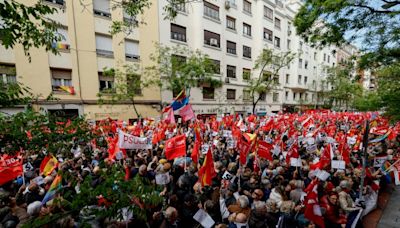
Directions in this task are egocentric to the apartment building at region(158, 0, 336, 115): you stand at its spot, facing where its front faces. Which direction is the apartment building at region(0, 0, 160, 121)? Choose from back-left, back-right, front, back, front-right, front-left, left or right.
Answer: right

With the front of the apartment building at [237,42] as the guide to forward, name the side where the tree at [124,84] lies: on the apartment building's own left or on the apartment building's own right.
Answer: on the apartment building's own right

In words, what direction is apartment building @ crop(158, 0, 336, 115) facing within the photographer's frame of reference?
facing the viewer and to the right of the viewer
